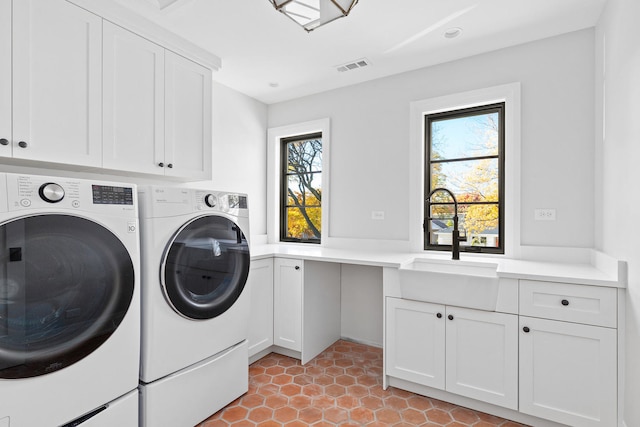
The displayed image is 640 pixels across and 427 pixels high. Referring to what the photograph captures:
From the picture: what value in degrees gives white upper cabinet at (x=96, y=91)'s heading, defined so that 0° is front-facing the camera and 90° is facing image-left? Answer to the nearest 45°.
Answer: approximately 315°

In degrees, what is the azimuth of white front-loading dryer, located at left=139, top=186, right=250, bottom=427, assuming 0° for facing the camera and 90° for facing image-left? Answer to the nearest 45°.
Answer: approximately 315°

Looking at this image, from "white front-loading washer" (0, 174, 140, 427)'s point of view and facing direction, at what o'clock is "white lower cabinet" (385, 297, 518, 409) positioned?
The white lower cabinet is roughly at 11 o'clock from the white front-loading washer.

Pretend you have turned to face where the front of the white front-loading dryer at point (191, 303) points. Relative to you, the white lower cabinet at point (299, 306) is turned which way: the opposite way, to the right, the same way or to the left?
to the right

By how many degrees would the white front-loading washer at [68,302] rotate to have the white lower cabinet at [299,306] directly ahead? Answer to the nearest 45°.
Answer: approximately 45° to its left

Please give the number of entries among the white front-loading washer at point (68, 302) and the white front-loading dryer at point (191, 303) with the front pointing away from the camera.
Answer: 0

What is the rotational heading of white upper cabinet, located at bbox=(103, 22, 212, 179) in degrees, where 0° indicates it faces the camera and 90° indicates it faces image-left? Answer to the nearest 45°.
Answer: approximately 315°

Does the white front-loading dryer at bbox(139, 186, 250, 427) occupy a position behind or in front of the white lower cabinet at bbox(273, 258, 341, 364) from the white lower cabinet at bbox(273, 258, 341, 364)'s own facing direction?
in front

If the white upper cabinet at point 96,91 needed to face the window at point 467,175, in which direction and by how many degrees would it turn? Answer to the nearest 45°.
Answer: approximately 45° to its left
